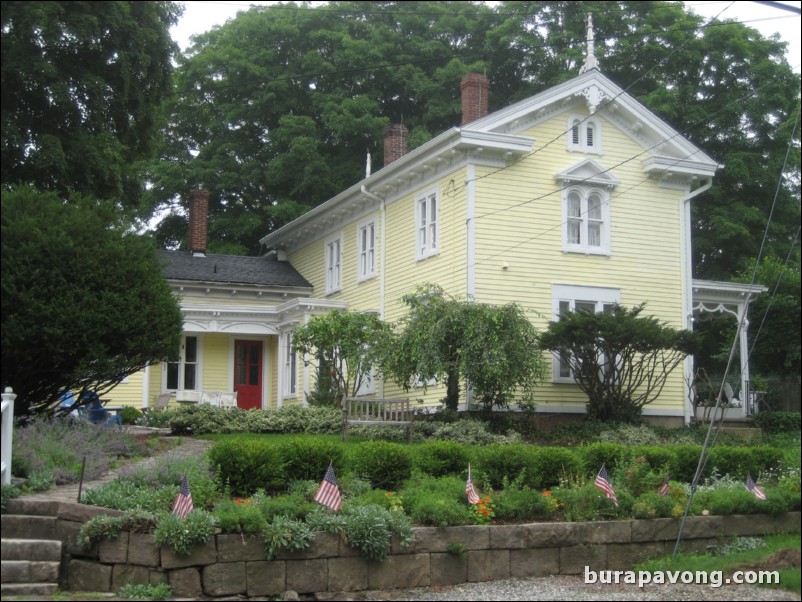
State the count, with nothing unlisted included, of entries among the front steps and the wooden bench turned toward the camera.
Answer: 2

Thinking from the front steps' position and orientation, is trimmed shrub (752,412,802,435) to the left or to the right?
on its left

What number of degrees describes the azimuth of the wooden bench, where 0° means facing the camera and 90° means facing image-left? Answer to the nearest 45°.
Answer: approximately 0°

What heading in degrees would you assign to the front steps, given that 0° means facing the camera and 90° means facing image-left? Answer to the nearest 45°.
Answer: approximately 0°

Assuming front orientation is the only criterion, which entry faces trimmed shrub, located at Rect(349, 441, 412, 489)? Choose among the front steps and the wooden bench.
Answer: the wooden bench

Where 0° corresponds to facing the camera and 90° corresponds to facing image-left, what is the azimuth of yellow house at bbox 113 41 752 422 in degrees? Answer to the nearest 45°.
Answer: approximately 315°

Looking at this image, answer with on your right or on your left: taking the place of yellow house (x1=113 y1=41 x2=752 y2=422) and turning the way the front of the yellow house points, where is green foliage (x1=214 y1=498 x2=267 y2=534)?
on your right

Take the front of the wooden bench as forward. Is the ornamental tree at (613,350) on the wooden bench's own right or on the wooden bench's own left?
on the wooden bench's own left
